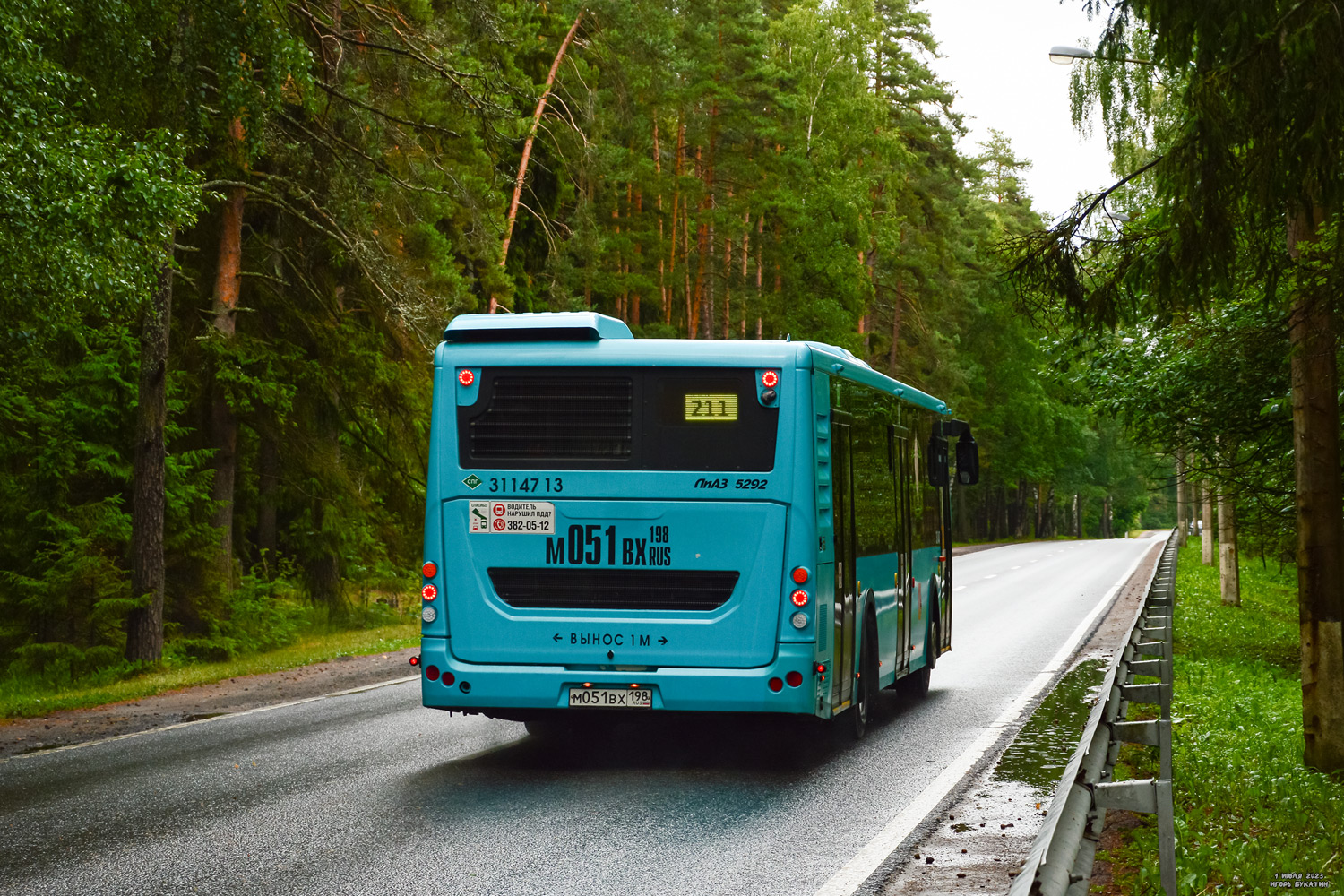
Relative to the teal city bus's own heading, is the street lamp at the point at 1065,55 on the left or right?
on its right

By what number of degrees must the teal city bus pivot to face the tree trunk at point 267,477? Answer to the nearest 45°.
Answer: approximately 45° to its left

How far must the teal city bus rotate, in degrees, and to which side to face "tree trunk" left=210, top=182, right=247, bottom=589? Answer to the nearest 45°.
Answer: approximately 45° to its left

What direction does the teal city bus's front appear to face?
away from the camera

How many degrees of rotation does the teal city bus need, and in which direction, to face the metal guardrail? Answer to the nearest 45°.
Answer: approximately 135° to its right
